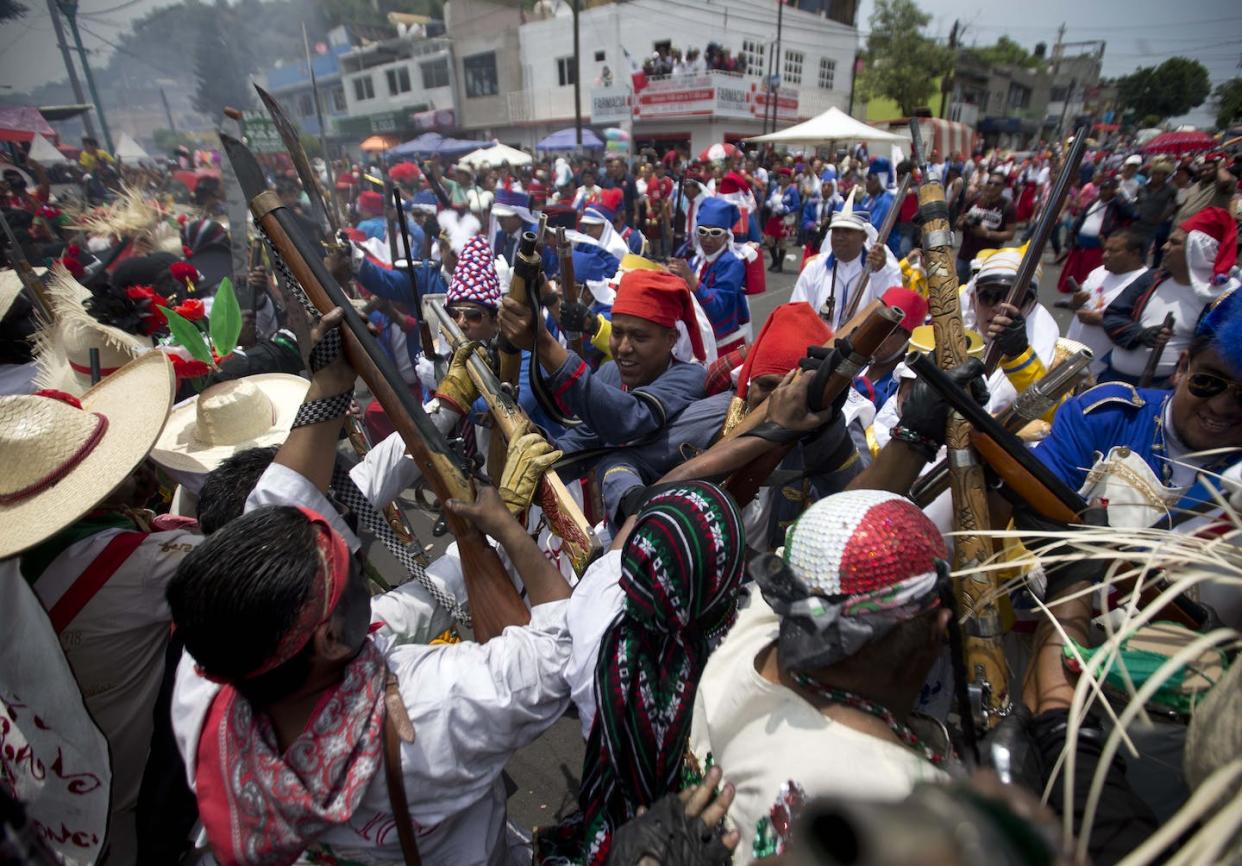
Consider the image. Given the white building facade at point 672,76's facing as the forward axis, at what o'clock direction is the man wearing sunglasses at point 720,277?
The man wearing sunglasses is roughly at 12 o'clock from the white building facade.

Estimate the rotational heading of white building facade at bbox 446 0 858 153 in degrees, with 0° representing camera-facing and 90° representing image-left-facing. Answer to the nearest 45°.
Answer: approximately 0°

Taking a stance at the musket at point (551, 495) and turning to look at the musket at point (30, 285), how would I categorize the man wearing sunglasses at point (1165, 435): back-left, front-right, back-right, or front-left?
back-right

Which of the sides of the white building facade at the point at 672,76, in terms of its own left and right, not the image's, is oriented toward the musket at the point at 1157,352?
front

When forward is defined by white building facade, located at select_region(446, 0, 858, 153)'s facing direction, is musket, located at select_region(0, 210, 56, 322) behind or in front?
in front

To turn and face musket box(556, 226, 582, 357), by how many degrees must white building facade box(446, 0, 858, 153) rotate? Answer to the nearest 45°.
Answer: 0° — it already faces it

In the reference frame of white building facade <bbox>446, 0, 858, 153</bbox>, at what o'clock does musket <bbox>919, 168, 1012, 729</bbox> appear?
The musket is roughly at 12 o'clock from the white building facade.

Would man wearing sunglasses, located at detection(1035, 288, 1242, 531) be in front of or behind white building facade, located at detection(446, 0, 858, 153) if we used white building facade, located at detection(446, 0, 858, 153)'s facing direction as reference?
in front

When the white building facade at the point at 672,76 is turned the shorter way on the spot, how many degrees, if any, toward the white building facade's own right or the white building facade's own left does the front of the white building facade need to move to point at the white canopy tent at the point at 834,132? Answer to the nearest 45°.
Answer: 0° — it already faces it

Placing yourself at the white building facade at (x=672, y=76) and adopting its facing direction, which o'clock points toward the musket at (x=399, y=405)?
The musket is roughly at 12 o'clock from the white building facade.

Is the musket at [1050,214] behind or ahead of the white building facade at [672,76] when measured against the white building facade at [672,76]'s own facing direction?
ahead

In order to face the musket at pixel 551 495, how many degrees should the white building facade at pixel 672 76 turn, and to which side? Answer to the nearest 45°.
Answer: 0° — it already faces it
